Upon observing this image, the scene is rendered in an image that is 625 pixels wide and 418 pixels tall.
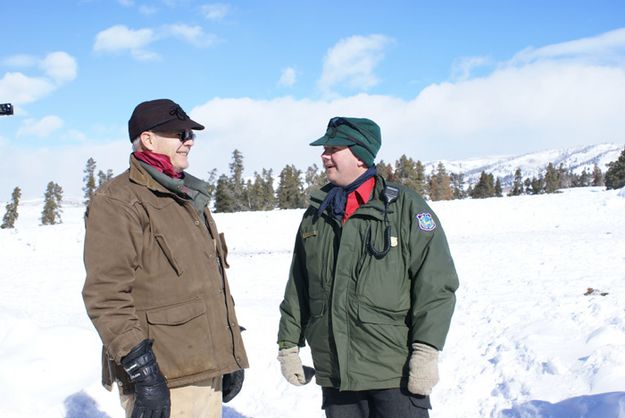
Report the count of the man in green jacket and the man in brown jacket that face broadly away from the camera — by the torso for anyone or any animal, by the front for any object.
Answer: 0

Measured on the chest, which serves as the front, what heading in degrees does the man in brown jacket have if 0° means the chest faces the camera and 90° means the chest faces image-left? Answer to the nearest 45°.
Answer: approximately 315°

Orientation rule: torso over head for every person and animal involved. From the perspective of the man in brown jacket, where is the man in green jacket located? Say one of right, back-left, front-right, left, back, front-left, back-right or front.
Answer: front-left

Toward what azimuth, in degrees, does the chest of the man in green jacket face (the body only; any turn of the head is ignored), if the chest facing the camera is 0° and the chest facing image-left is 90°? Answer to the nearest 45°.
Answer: approximately 45°

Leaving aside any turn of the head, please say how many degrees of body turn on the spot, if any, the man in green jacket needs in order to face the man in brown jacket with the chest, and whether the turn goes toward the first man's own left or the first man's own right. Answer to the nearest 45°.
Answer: approximately 45° to the first man's own right

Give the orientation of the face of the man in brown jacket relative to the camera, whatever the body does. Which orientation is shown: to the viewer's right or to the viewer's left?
to the viewer's right

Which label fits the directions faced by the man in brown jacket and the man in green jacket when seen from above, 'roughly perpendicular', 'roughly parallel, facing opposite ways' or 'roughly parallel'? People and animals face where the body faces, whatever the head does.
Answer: roughly perpendicular
